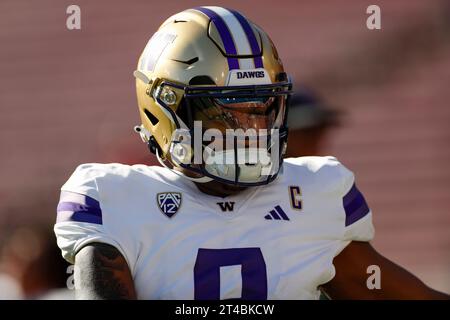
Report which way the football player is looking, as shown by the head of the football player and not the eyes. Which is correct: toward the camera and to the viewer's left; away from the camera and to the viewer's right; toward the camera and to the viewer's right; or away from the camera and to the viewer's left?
toward the camera and to the viewer's right

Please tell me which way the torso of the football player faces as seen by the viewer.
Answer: toward the camera
